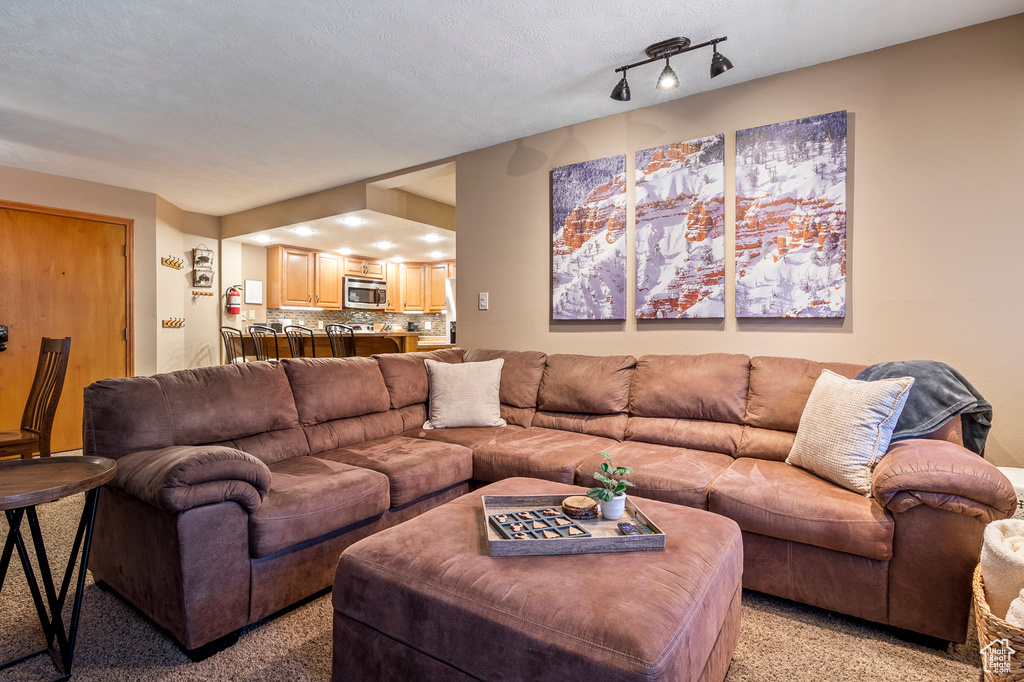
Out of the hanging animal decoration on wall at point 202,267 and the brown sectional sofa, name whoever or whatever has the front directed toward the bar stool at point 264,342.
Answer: the hanging animal decoration on wall

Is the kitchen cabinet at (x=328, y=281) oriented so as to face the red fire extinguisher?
no

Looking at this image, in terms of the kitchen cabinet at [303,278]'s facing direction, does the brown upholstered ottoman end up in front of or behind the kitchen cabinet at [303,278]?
in front

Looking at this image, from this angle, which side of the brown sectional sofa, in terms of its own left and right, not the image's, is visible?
front

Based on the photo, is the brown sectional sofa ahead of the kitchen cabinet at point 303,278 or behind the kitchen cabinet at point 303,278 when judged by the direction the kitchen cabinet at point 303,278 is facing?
ahead

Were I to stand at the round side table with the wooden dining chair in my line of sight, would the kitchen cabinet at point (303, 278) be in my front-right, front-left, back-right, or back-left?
front-right

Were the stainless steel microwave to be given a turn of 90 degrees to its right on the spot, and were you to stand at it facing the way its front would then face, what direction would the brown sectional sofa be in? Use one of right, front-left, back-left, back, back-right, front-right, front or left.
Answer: front-left

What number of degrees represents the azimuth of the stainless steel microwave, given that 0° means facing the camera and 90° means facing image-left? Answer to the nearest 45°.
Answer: approximately 315°

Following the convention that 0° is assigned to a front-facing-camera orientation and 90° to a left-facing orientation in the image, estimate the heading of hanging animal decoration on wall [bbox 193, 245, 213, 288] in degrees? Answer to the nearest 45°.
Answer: approximately 315°

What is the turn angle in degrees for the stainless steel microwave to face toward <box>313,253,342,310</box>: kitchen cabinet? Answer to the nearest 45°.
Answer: approximately 90° to its right

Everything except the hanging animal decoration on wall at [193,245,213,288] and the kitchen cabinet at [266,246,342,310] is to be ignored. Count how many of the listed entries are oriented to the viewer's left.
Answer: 0

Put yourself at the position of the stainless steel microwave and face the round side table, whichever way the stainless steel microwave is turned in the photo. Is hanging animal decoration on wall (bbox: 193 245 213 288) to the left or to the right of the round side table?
right

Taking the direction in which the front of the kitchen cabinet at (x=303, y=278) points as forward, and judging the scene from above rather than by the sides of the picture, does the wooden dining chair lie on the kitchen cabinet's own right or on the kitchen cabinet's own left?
on the kitchen cabinet's own right

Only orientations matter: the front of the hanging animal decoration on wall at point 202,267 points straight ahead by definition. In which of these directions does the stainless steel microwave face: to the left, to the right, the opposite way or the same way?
the same way

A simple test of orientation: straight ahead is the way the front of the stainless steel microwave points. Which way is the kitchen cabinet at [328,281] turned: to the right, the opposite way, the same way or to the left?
the same way

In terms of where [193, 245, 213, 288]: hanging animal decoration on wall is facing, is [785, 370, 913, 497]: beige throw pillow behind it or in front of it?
in front
